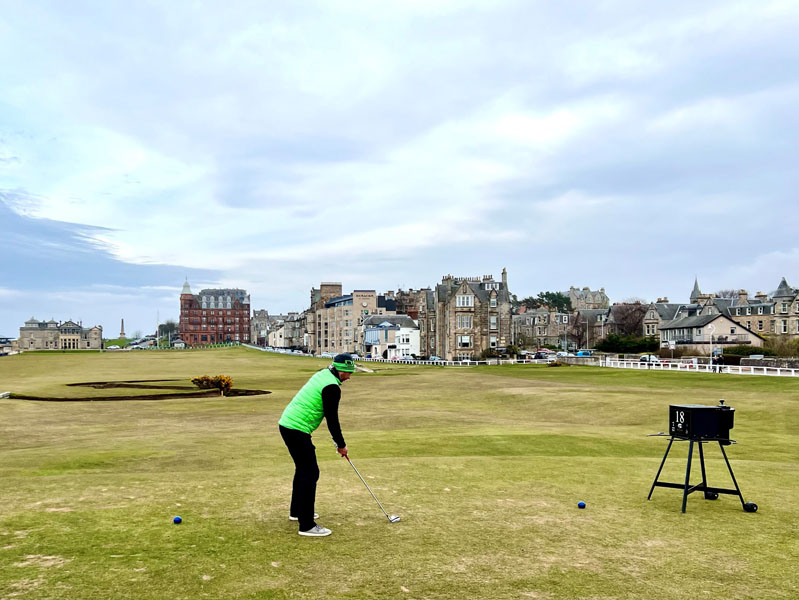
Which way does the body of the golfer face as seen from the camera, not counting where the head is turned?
to the viewer's right

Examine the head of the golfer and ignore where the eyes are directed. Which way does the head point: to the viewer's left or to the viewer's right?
to the viewer's right

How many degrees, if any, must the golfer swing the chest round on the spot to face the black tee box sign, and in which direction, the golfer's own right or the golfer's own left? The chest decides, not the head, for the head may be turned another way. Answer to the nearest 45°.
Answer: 0° — they already face it
